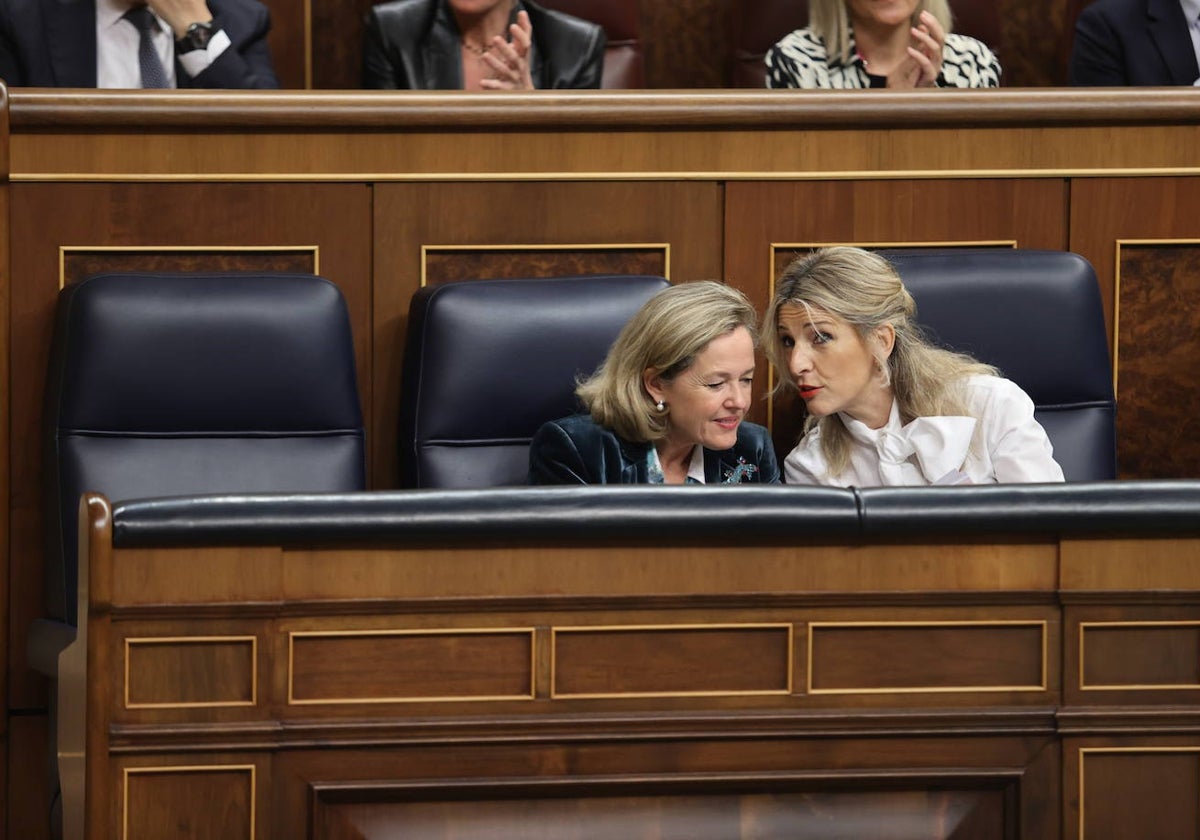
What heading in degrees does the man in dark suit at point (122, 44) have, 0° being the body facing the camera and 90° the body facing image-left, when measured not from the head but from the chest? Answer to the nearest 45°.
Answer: approximately 0°

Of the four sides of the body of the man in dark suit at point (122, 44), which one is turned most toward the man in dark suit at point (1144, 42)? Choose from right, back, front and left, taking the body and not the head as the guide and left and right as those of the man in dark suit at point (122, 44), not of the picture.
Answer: left

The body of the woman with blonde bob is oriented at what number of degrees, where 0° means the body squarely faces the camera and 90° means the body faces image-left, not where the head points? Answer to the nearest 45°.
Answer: approximately 315°

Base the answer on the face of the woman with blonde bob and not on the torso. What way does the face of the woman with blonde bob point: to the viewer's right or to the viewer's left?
to the viewer's right

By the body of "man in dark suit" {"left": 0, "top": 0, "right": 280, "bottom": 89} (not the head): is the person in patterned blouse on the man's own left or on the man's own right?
on the man's own left
